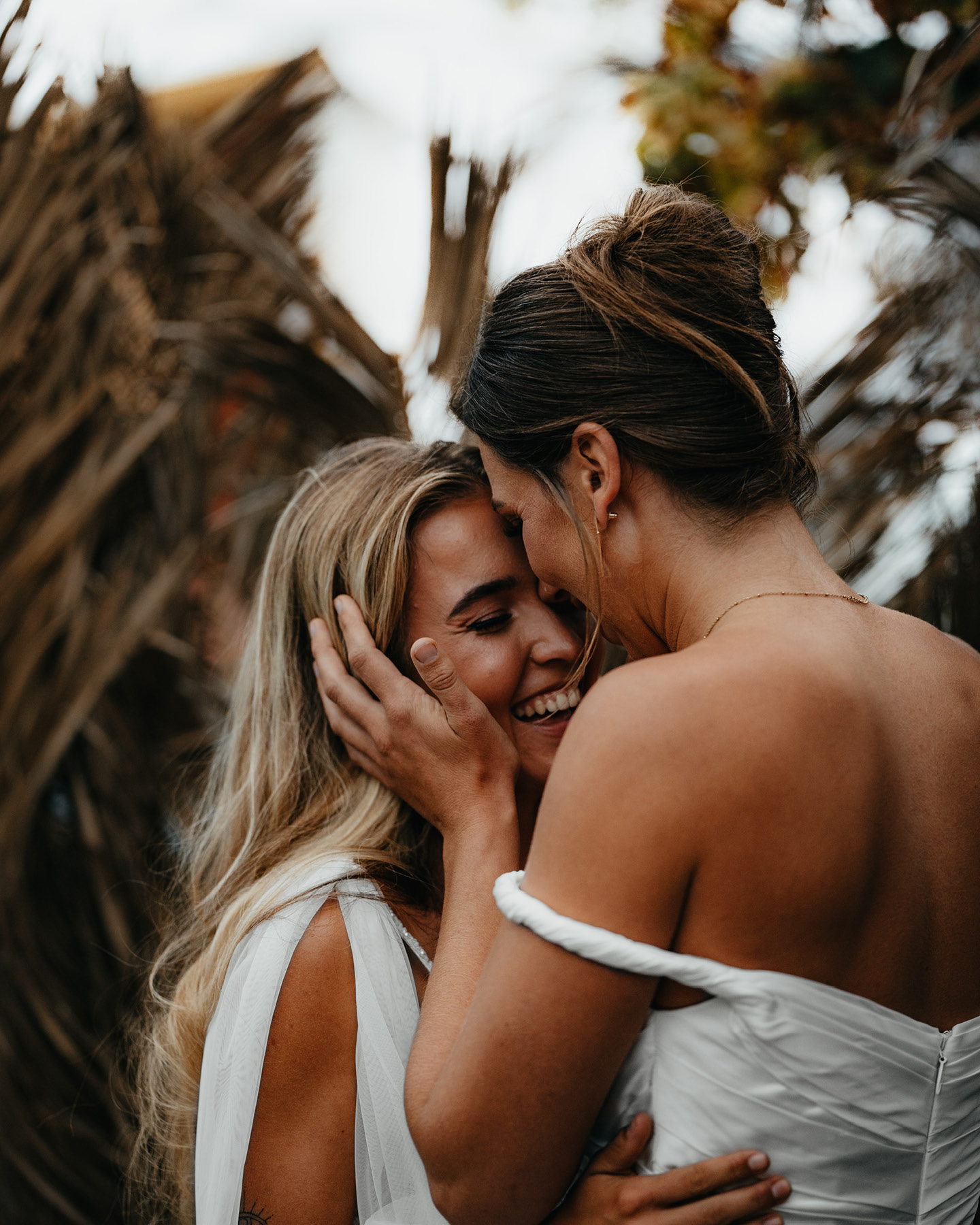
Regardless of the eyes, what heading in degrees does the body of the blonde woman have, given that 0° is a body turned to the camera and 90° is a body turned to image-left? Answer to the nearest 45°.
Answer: approximately 270°

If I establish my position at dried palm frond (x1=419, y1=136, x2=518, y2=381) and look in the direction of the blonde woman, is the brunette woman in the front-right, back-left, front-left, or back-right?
front-left

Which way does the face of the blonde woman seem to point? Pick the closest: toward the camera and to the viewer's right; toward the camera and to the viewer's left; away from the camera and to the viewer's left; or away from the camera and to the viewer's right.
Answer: toward the camera and to the viewer's right

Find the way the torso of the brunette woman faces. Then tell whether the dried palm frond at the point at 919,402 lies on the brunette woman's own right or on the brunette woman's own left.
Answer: on the brunette woman's own right

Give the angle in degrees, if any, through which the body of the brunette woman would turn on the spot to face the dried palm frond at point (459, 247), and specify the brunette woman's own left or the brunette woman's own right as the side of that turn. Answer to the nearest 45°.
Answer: approximately 45° to the brunette woman's own right

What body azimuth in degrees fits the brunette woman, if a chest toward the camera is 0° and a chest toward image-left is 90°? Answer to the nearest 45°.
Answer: approximately 135°

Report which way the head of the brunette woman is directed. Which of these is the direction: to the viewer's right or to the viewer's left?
to the viewer's left

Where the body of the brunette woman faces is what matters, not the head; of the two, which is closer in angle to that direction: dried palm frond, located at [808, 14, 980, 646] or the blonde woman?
the blonde woman

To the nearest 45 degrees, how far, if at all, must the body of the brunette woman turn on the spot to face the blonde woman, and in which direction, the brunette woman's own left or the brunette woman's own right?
0° — they already face them
